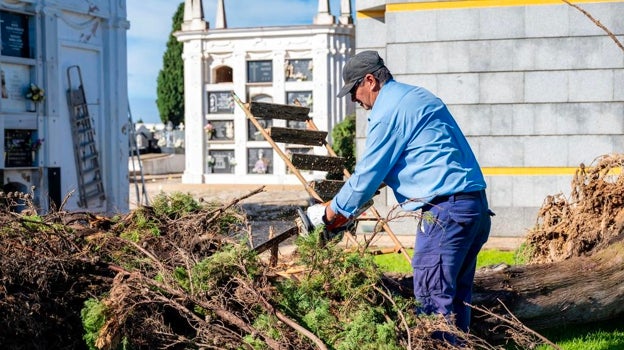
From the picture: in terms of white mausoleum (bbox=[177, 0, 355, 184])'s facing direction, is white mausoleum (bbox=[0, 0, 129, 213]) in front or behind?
in front

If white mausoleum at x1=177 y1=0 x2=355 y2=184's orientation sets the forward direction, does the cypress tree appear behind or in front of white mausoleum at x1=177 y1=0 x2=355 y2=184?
behind

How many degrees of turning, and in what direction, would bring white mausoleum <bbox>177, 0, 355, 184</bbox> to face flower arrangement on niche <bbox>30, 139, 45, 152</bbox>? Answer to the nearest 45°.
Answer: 0° — it already faces it

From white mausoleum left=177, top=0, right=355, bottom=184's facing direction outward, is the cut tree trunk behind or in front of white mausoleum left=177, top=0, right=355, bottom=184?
in front

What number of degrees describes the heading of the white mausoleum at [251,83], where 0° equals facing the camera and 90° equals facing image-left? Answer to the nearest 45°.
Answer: approximately 0°

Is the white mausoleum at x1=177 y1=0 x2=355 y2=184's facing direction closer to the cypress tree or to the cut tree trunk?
the cut tree trunk
